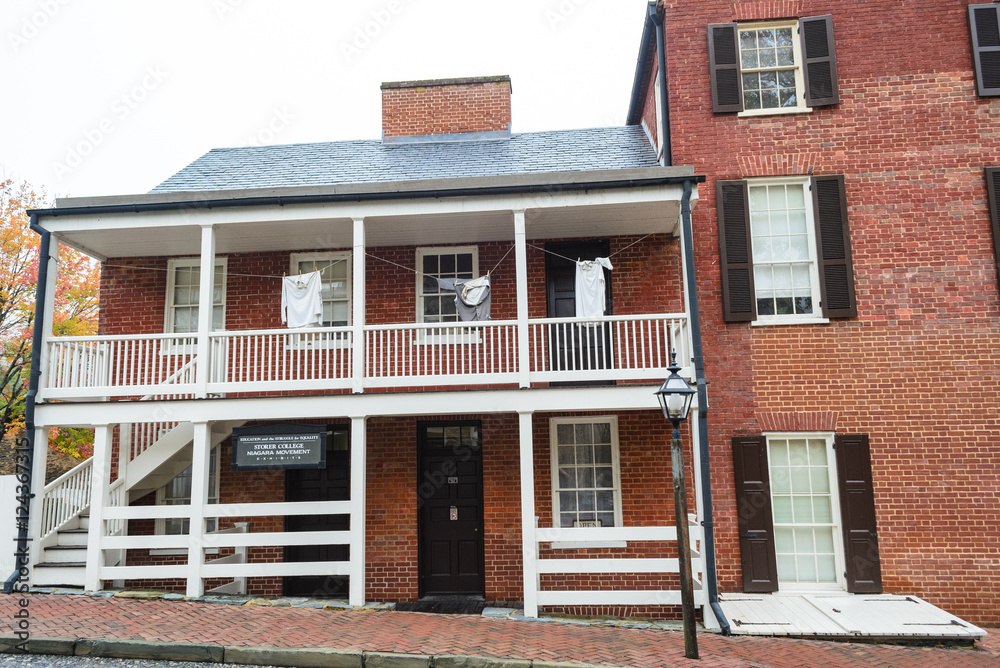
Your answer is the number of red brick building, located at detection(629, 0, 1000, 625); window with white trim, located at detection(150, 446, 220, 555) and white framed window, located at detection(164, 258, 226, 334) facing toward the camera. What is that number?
3

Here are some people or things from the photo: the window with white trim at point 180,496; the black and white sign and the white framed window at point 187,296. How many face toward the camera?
3

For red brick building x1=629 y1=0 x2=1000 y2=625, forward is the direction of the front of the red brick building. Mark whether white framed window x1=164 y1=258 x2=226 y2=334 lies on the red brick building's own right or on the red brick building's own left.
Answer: on the red brick building's own right

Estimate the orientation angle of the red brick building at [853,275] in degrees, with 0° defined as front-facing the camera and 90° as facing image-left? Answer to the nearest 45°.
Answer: approximately 0°

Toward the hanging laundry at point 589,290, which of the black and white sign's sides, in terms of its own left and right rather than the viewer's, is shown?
left

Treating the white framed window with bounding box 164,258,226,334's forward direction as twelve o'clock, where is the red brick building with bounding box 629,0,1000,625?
The red brick building is roughly at 10 o'clock from the white framed window.

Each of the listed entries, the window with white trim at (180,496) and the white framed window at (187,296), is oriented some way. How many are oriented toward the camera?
2

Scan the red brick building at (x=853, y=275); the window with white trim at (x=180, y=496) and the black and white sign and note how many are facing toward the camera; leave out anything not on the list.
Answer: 3

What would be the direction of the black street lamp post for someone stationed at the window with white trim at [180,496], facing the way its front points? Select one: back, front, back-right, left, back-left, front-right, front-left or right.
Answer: front-left
